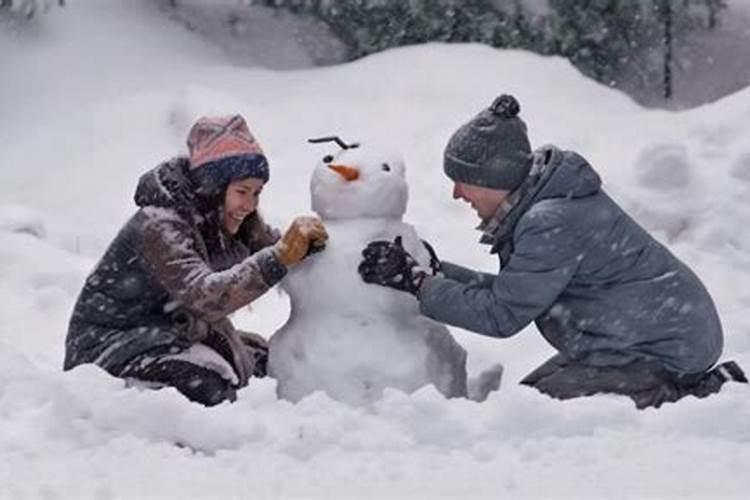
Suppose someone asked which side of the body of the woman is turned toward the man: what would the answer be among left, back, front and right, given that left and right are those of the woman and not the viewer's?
front

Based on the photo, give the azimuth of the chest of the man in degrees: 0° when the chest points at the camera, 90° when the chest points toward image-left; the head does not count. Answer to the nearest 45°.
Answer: approximately 90°

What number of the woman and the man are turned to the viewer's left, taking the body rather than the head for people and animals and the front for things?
1

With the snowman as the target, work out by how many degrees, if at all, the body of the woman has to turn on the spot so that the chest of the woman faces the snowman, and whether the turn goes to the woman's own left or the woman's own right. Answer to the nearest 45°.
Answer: approximately 45° to the woman's own right

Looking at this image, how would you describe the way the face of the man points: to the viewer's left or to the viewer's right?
to the viewer's left

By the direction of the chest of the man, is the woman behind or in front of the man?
in front

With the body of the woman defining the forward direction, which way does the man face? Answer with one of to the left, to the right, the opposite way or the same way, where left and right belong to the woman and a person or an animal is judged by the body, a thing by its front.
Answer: the opposite way

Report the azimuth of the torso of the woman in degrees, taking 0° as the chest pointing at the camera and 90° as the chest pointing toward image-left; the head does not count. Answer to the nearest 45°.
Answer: approximately 270°
